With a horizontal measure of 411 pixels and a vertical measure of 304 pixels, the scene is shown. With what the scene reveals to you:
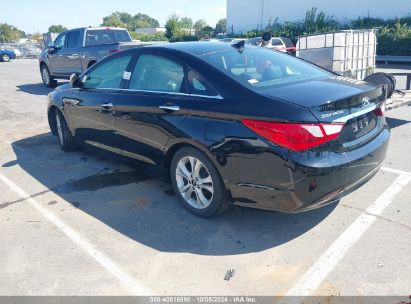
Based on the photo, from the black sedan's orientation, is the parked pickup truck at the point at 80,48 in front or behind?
in front

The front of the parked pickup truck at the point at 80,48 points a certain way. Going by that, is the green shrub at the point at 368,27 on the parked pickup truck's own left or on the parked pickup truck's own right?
on the parked pickup truck's own right

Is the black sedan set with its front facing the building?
no

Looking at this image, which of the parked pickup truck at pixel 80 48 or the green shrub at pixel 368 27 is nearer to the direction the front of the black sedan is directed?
the parked pickup truck

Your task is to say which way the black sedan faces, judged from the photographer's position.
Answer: facing away from the viewer and to the left of the viewer

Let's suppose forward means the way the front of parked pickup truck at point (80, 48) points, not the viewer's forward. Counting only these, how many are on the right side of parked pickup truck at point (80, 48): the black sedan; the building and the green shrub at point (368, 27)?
2

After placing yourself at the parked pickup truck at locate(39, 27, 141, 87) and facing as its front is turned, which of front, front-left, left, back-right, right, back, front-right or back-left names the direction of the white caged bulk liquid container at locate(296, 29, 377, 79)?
back

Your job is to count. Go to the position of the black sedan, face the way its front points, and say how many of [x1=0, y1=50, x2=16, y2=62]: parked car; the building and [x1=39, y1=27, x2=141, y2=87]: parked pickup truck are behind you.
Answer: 0

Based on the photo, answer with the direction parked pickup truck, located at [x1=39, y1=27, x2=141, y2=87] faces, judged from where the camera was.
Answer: facing away from the viewer and to the left of the viewer

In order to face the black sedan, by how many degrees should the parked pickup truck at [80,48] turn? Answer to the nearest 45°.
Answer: approximately 135° to its left

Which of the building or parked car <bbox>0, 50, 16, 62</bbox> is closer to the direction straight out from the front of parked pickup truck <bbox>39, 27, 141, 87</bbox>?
the parked car

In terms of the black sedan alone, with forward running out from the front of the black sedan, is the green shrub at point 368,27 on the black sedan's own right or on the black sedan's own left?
on the black sedan's own right

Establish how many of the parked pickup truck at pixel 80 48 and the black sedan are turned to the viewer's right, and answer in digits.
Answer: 0

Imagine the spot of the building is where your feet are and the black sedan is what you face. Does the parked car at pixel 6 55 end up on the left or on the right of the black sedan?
right

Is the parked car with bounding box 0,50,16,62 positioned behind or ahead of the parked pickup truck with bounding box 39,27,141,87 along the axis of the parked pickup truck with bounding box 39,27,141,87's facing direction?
ahead

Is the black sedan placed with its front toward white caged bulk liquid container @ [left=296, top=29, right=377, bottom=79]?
no

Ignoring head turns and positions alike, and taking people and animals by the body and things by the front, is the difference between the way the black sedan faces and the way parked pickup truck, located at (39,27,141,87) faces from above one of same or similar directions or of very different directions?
same or similar directions

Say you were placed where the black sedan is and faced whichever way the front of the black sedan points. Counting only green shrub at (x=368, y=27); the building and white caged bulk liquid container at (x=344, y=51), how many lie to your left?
0
